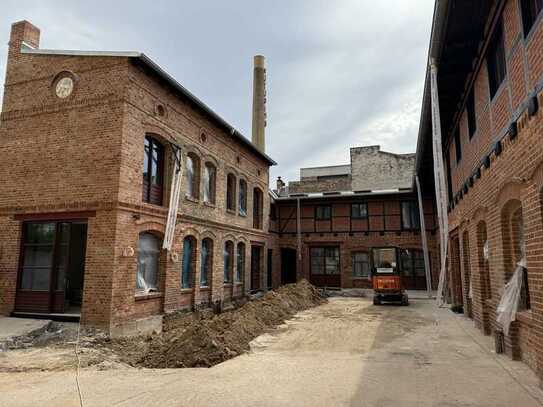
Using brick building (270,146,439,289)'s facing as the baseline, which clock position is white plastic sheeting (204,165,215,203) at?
The white plastic sheeting is roughly at 1 o'clock from the brick building.

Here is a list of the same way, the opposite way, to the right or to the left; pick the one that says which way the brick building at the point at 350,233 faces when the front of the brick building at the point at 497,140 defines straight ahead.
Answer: to the left

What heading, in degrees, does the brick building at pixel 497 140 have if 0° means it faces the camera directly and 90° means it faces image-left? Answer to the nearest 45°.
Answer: approximately 90°
